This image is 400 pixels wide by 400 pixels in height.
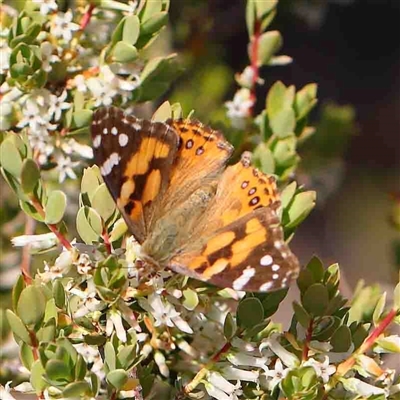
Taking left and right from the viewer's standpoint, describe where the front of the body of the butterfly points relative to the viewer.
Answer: facing the viewer and to the left of the viewer
